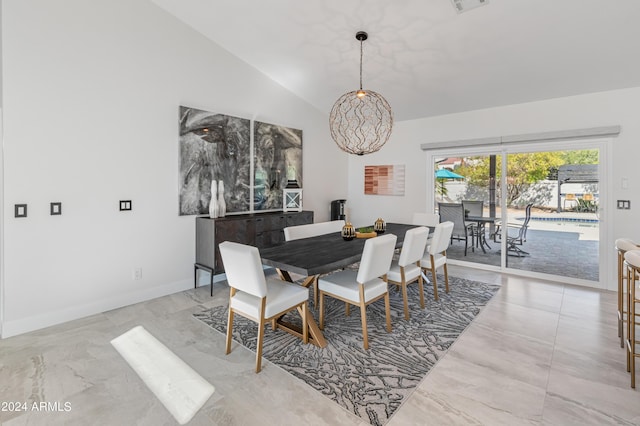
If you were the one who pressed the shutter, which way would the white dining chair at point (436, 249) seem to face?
facing away from the viewer and to the left of the viewer

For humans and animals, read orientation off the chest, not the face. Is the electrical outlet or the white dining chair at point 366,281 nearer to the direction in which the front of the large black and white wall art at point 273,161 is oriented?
the white dining chair

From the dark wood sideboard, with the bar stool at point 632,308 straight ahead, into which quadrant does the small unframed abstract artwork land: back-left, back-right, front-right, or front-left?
front-left

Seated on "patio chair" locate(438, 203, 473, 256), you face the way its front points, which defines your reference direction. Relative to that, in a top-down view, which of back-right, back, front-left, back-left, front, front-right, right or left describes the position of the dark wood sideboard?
back

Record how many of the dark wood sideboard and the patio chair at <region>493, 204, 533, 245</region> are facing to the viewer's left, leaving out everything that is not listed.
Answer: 1

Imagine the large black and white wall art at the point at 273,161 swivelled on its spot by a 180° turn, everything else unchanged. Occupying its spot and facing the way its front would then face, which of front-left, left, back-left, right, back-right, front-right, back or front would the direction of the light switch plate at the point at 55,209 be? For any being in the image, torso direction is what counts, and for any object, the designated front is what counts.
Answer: left

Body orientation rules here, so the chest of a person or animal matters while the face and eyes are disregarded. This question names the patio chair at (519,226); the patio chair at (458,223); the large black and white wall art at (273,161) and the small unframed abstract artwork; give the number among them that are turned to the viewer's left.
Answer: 1

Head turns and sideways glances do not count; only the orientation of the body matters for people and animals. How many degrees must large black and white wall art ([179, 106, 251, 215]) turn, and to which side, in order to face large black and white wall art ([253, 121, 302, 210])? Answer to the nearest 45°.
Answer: approximately 90° to its left

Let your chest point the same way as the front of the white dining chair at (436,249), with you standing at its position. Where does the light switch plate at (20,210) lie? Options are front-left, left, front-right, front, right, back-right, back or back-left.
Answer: left

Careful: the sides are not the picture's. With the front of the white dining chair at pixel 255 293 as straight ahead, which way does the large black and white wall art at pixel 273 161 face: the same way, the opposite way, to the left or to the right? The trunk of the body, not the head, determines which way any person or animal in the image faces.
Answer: to the right

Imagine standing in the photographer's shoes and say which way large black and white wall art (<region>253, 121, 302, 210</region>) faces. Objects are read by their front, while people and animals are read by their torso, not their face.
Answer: facing the viewer and to the right of the viewer

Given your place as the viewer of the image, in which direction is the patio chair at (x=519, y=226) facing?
facing to the left of the viewer

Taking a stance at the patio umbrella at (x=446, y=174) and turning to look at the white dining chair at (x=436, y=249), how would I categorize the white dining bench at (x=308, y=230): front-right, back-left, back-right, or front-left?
front-right

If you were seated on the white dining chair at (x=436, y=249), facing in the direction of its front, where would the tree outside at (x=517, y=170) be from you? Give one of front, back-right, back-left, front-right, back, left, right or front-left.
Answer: right

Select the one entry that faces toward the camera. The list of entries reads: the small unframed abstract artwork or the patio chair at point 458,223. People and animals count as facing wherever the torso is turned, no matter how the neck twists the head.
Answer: the small unframed abstract artwork
